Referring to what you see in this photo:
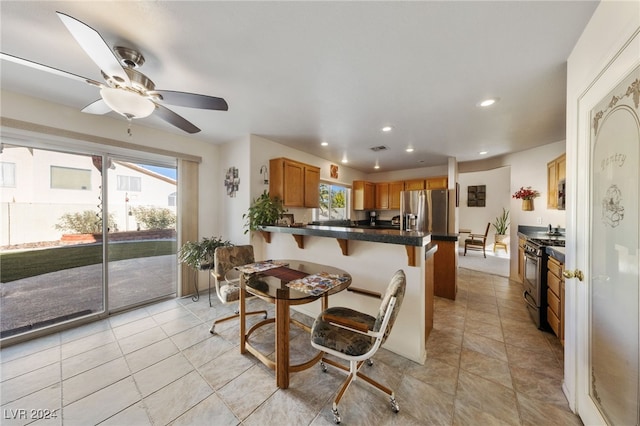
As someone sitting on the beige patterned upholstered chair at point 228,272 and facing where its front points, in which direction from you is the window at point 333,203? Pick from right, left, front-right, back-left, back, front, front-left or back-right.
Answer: left

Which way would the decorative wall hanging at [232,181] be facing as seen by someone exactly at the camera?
facing the viewer

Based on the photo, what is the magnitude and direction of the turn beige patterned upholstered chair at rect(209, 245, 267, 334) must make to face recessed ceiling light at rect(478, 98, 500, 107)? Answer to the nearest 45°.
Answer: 0° — it already faces it

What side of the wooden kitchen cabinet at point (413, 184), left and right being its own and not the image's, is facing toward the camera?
front

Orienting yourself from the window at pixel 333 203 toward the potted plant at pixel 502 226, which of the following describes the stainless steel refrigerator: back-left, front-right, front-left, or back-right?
front-right

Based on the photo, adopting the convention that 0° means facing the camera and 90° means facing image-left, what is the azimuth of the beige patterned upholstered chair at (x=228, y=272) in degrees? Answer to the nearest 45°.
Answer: approximately 315°

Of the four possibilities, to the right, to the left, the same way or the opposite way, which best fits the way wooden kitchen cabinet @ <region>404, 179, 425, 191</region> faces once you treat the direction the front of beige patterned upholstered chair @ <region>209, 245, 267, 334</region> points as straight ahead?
to the right

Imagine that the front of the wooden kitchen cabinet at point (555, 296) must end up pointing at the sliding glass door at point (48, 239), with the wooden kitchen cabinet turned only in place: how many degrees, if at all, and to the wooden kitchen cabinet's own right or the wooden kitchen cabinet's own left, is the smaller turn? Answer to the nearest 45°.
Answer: approximately 45° to the wooden kitchen cabinet's own left

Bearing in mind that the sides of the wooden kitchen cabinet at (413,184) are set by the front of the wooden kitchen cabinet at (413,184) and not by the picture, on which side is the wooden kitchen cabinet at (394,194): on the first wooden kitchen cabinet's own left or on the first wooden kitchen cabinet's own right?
on the first wooden kitchen cabinet's own right

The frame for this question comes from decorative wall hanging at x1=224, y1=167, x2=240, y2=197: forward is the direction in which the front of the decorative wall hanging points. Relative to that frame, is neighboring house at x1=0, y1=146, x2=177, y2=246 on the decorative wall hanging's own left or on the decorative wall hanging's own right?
on the decorative wall hanging's own right

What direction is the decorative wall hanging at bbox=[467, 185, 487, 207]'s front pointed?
toward the camera

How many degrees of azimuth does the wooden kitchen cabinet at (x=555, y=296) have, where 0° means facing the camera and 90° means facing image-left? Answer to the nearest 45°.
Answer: approximately 90°

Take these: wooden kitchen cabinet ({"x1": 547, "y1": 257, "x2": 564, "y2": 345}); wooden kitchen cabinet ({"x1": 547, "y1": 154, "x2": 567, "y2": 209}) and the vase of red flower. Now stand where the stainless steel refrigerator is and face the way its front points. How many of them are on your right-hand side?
0

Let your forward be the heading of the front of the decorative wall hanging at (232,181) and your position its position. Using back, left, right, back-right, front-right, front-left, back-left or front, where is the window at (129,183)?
right

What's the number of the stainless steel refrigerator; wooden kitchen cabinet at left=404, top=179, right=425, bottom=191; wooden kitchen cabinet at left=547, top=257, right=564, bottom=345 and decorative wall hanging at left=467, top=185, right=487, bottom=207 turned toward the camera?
3

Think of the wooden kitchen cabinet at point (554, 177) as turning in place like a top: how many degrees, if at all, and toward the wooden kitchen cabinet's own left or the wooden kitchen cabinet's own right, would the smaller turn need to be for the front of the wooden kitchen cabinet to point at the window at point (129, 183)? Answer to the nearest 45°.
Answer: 0° — it already faces it
